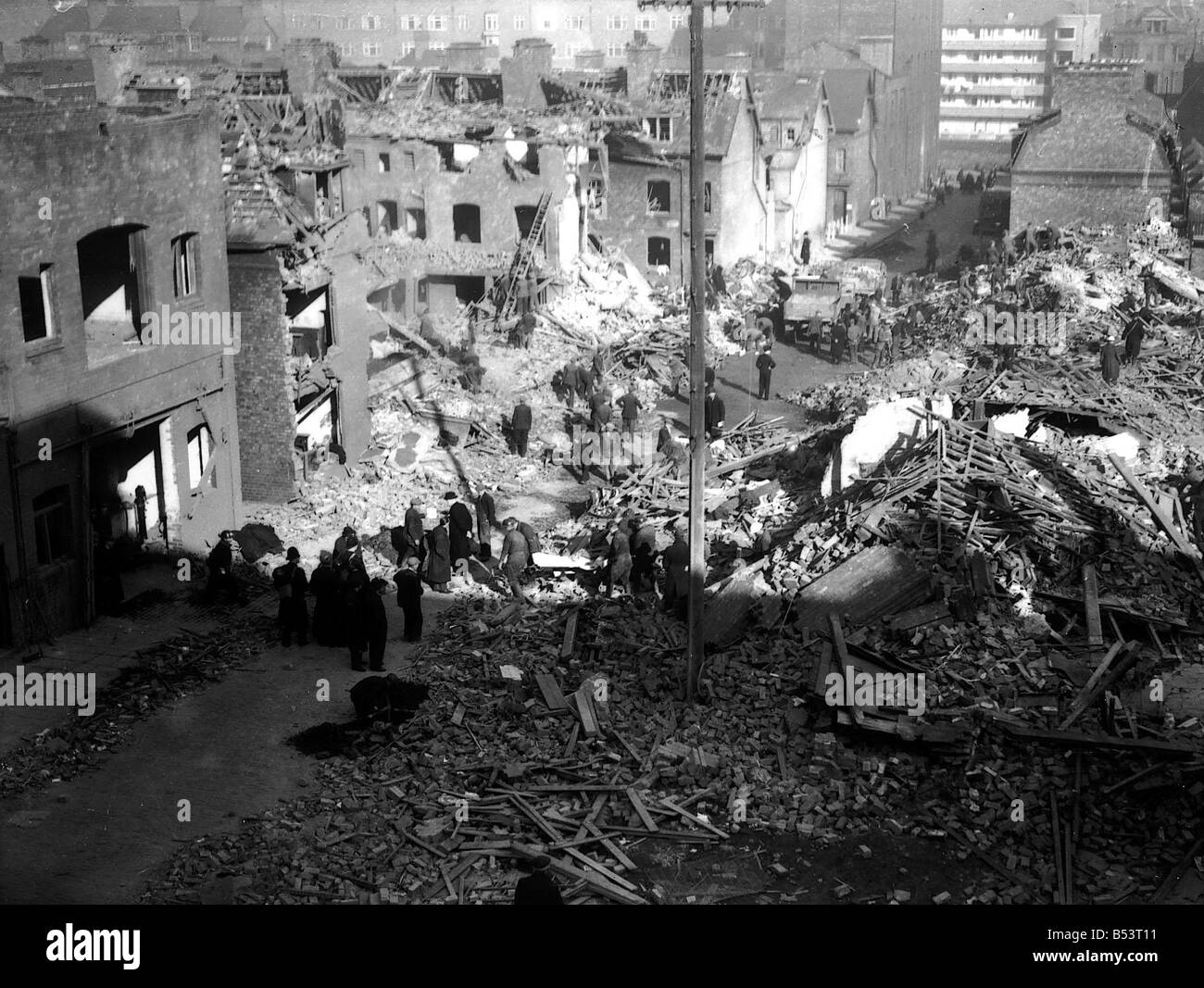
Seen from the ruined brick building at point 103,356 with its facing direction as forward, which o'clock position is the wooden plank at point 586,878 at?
The wooden plank is roughly at 1 o'clock from the ruined brick building.

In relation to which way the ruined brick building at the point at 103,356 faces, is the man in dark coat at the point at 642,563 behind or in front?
in front

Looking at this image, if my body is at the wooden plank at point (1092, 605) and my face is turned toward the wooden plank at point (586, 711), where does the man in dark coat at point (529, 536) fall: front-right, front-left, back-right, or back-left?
front-right

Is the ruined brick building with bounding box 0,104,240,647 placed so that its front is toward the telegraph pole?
yes

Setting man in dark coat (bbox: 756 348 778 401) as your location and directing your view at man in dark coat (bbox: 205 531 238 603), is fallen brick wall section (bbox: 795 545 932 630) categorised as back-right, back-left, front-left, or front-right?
front-left

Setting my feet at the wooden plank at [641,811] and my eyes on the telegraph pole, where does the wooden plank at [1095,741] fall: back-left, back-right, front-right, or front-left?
front-right

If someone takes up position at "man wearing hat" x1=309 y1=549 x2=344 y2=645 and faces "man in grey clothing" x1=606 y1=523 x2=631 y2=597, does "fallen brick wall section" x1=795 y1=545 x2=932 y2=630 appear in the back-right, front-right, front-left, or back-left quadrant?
front-right

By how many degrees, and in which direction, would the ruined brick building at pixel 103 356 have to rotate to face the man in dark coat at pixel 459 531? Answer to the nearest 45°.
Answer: approximately 45° to its left

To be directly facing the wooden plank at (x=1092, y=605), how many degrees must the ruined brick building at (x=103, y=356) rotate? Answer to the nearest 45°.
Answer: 0° — it already faces it

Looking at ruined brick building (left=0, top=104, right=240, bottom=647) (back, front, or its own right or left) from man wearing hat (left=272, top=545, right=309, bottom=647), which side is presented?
front

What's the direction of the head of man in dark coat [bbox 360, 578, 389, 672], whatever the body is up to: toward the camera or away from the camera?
away from the camera

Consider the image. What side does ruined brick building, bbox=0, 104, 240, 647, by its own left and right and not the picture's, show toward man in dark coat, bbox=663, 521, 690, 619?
front

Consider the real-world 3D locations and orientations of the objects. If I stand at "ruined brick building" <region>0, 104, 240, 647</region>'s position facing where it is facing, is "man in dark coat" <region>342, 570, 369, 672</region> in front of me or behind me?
in front

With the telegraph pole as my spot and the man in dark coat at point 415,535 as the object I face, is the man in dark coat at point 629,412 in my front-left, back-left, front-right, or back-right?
front-right

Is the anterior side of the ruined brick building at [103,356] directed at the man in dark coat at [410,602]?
yes

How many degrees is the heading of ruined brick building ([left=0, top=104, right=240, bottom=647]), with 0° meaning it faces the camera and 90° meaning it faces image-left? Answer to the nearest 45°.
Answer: approximately 315°

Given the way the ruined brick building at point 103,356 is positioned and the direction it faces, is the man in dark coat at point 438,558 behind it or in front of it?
in front
